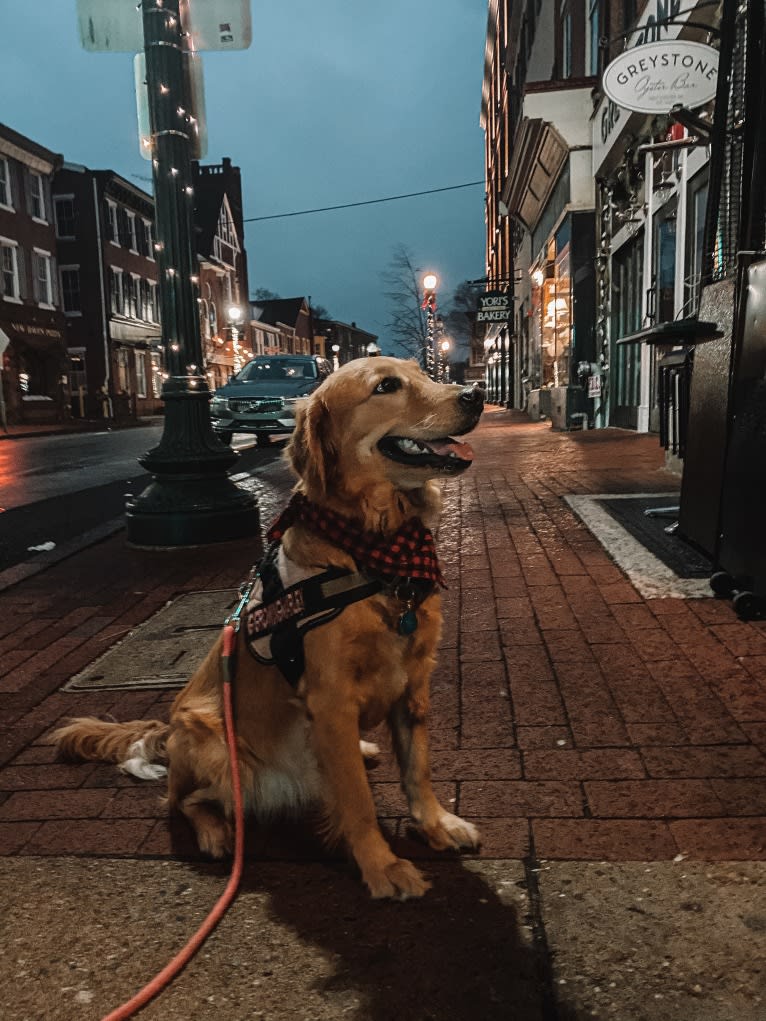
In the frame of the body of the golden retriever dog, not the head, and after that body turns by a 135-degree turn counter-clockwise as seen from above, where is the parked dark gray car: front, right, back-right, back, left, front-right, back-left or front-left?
front

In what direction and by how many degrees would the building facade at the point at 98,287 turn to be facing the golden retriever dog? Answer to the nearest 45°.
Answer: approximately 45° to its right

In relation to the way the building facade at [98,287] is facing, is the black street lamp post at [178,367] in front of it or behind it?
in front

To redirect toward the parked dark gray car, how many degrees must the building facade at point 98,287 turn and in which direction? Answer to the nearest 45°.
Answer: approximately 45° to its right

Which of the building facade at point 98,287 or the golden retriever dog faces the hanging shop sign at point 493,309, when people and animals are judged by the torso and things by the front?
the building facade

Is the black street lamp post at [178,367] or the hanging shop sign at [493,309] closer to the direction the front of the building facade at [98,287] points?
the hanging shop sign

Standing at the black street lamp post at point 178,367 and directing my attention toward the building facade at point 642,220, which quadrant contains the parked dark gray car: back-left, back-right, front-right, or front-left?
front-left

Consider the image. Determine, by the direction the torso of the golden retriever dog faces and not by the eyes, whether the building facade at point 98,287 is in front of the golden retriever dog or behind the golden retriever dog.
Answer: behind

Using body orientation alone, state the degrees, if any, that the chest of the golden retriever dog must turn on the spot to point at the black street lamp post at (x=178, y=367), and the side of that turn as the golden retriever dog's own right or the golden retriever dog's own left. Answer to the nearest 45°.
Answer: approximately 135° to the golden retriever dog's own left

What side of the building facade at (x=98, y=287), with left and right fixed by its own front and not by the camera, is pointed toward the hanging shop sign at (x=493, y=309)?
front

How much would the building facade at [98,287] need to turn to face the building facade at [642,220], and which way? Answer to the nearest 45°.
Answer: approximately 45° to its right

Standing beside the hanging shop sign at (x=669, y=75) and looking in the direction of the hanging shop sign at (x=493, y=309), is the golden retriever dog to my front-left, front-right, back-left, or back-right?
back-left

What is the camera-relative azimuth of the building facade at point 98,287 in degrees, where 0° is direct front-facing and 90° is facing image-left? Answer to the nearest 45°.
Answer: approximately 315°

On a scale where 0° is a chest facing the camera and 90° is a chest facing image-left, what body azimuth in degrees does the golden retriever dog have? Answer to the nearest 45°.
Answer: approximately 315°

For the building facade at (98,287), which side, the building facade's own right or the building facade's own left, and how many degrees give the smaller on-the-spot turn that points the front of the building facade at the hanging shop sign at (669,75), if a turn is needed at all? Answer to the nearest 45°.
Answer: approximately 45° to the building facade's own right

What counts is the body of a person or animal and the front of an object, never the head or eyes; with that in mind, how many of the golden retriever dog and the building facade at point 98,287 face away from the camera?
0

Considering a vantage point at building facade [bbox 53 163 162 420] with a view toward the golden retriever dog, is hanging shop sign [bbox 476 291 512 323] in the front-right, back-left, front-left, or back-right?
front-left
